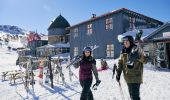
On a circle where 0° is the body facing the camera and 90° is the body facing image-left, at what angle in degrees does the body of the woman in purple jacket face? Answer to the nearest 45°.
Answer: approximately 0°

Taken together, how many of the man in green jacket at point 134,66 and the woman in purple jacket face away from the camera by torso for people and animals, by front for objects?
0

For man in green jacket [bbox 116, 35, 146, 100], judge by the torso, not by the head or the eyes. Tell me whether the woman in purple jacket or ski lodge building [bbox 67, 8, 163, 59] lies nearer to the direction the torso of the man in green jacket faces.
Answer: the woman in purple jacket

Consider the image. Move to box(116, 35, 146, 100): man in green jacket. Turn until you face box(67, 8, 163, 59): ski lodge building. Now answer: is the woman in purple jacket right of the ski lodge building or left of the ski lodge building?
left

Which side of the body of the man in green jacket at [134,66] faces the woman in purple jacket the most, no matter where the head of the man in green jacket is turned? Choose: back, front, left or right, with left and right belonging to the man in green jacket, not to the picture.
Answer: right

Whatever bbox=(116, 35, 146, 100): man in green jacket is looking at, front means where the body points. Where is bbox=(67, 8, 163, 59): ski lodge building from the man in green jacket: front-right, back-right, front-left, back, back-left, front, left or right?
back-right

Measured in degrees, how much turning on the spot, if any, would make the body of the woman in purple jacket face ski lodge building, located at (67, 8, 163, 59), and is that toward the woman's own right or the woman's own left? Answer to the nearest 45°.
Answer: approximately 180°

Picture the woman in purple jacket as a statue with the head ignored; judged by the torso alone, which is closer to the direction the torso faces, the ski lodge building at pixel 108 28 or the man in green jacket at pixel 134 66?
the man in green jacket
